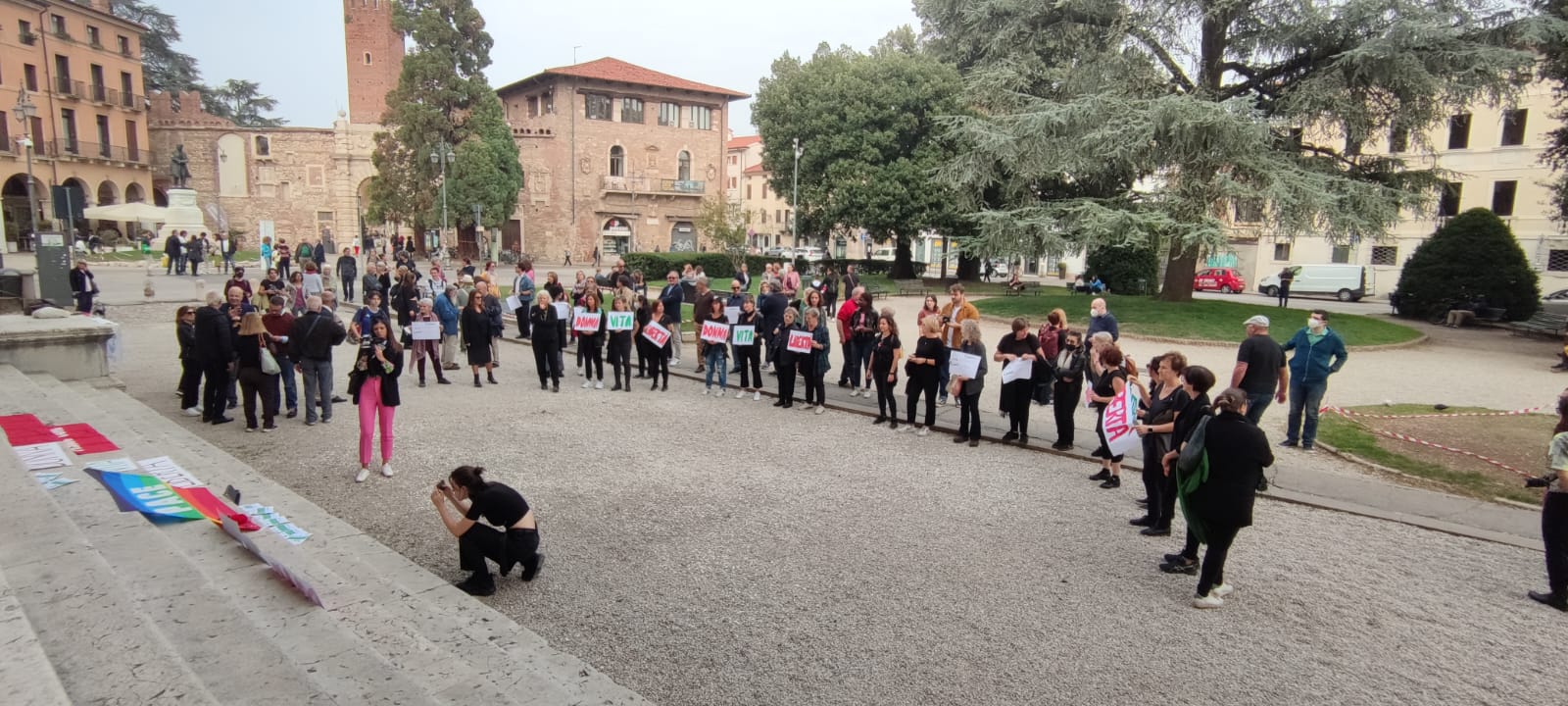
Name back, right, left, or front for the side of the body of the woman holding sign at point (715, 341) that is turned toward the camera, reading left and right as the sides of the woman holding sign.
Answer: front

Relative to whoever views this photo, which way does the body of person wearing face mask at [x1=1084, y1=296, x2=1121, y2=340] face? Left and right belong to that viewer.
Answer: facing the viewer and to the left of the viewer

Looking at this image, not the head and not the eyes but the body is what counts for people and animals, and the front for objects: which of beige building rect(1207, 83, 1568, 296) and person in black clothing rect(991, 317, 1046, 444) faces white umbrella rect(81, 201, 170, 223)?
the beige building

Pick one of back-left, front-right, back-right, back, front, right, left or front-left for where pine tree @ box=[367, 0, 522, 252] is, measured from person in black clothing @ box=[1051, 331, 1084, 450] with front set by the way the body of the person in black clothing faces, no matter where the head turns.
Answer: right

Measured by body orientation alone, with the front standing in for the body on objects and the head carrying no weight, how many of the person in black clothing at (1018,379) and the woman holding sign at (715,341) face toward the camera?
2

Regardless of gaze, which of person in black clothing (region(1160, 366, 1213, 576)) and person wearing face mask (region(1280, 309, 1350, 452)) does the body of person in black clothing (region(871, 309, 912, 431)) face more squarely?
the person in black clothing

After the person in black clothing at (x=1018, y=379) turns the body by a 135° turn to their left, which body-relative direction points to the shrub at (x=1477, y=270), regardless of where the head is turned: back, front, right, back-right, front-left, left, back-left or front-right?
front

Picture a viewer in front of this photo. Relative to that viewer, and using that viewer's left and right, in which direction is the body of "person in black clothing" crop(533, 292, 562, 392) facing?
facing the viewer

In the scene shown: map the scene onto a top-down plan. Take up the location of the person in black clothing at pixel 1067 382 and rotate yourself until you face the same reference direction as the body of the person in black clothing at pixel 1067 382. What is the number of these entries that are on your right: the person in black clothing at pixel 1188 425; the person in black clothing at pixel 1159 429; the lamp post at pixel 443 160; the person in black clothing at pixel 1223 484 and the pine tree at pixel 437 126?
2

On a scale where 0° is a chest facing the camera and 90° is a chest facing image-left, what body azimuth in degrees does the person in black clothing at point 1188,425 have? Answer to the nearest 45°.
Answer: approximately 90°

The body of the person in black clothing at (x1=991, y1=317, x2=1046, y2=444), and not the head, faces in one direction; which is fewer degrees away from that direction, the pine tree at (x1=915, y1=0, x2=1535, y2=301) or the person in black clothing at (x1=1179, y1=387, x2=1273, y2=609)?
the person in black clothing

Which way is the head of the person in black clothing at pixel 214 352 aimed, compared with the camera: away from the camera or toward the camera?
away from the camera

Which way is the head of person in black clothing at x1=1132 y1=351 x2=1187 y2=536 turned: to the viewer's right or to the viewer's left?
to the viewer's left

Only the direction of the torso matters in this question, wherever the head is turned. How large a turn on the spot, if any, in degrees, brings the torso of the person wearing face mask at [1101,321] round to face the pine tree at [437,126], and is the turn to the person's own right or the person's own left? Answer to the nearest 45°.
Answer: approximately 90° to the person's own right

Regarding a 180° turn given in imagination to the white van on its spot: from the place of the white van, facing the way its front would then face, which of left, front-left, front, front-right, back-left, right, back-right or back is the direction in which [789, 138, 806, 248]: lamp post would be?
back-right

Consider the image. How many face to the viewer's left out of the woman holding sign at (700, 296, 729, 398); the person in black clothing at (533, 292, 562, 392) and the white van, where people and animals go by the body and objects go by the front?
1
